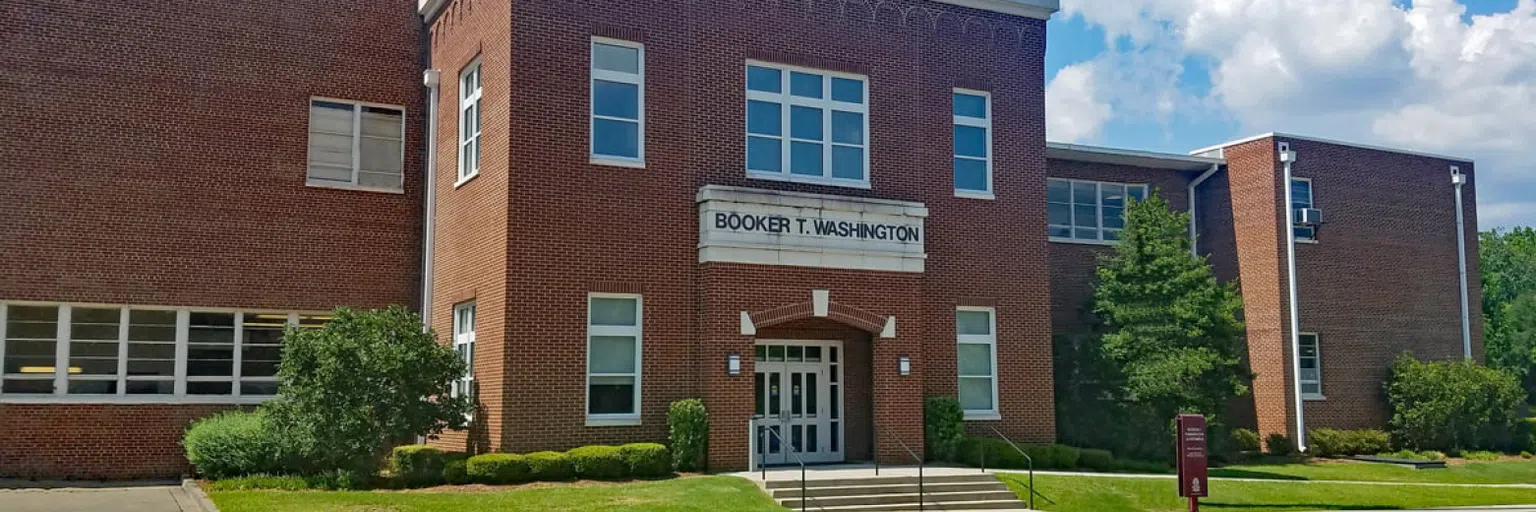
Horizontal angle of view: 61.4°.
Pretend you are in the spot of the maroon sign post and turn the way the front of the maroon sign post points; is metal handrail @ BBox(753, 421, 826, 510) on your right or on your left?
on your right

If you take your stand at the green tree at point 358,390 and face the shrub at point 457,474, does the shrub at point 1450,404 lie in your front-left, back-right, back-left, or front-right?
front-left

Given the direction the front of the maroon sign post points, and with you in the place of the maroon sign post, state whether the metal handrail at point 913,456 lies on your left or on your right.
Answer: on your right

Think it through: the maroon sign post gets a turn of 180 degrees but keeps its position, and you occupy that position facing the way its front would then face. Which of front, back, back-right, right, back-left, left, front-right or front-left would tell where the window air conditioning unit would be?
front

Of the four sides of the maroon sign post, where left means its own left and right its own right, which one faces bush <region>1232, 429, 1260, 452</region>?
back

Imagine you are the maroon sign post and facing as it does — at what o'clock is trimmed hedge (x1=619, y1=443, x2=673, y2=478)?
The trimmed hedge is roughly at 3 o'clock from the maroon sign post.

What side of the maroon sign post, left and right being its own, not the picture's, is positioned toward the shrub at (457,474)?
right

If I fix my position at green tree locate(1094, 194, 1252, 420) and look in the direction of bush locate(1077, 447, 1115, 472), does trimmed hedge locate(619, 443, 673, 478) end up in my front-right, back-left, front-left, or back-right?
front-right

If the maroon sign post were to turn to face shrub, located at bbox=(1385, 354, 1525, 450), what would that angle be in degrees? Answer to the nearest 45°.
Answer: approximately 180°

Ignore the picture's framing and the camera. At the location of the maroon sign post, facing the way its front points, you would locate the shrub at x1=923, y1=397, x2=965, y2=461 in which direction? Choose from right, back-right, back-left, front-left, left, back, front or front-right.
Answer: back-right

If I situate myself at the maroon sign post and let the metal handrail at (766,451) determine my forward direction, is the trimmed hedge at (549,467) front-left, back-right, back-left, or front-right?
front-left

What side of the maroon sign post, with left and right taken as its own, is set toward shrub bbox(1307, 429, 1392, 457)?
back

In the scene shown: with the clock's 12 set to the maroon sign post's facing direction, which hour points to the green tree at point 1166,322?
The green tree is roughly at 6 o'clock from the maroon sign post.

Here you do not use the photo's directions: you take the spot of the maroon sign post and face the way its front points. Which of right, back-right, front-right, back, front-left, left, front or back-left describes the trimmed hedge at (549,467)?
right

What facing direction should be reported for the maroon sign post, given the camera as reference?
facing the viewer

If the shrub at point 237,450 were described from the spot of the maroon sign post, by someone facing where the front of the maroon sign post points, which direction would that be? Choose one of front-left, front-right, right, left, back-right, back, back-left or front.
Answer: right
